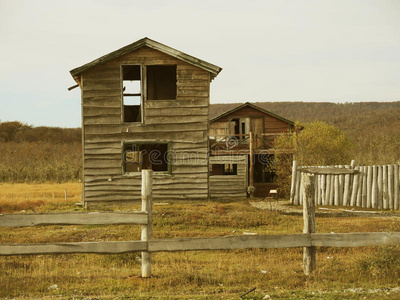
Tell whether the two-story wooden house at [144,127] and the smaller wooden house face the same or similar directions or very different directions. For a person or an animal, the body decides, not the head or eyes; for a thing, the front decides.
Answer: same or similar directions

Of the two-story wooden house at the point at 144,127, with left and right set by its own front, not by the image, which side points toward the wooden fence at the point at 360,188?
left

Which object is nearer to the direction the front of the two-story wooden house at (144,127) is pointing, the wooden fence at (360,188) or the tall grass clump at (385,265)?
the tall grass clump

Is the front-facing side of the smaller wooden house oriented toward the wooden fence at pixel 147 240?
yes

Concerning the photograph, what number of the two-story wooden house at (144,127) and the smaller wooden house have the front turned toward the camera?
2

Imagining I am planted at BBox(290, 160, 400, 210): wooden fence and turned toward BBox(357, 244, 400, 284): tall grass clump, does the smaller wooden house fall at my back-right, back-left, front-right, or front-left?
back-right

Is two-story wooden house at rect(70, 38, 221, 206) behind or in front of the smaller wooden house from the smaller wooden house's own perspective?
in front

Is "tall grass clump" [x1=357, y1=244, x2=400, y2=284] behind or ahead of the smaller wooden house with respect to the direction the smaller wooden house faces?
ahead

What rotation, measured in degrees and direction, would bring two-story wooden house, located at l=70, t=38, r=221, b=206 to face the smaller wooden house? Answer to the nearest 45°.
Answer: approximately 135° to its left

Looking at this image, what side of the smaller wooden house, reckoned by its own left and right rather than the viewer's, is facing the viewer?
front

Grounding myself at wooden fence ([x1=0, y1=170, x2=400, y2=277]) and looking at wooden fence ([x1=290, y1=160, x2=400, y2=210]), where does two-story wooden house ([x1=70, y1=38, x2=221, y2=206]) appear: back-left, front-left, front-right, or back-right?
front-left

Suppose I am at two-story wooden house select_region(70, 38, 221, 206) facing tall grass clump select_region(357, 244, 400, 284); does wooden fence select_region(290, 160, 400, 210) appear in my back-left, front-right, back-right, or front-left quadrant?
front-left

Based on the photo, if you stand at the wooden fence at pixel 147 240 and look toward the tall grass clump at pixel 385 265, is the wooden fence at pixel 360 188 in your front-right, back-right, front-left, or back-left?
front-left
